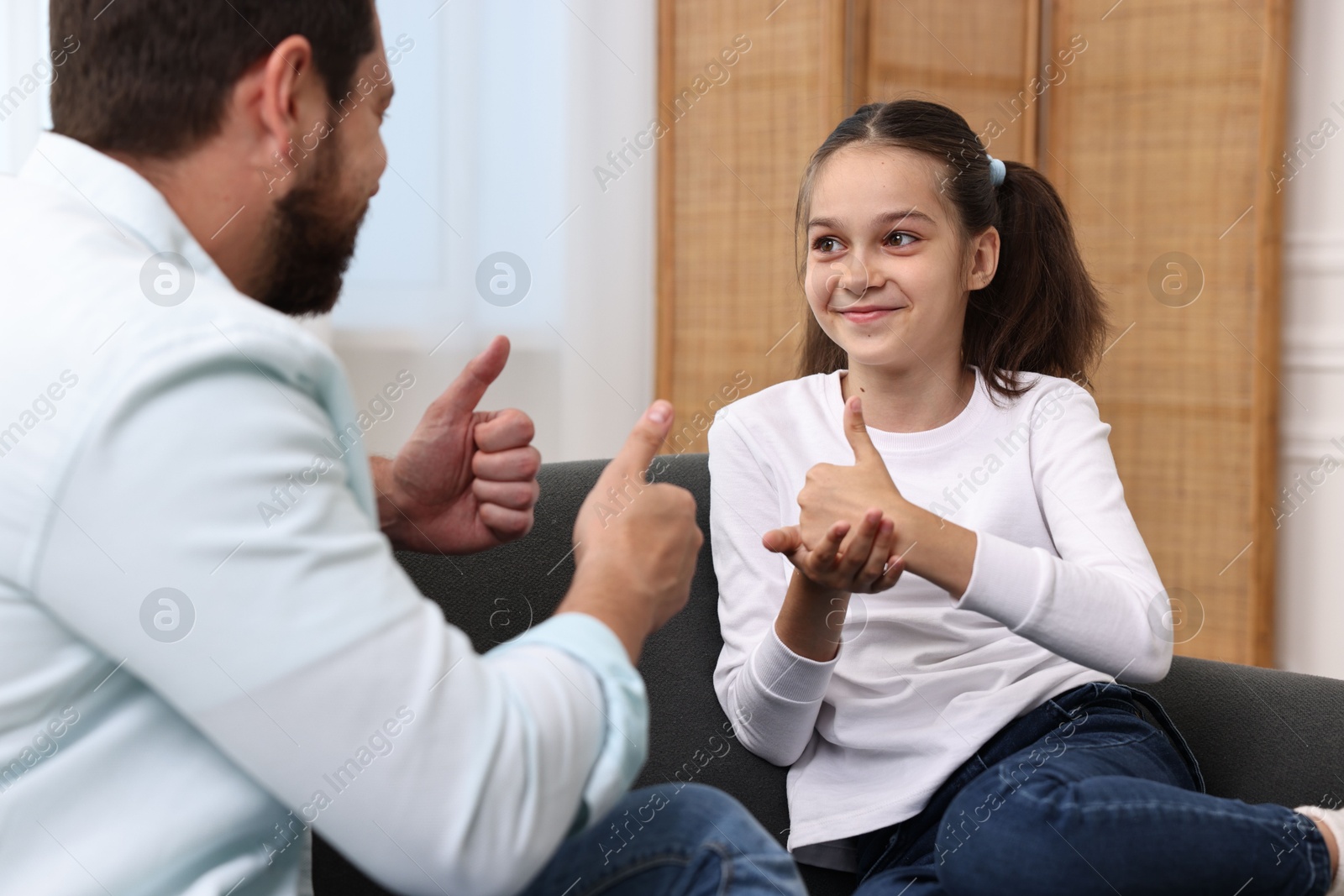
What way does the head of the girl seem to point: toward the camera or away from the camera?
toward the camera

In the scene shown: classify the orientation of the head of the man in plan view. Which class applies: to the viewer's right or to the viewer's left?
to the viewer's right

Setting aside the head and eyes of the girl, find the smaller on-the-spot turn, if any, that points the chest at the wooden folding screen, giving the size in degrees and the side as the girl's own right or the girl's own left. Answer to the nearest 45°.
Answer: approximately 135° to the girl's own right

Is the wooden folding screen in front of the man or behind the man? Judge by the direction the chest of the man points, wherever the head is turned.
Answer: in front

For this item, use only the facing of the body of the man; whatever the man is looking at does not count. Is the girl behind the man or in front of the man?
in front

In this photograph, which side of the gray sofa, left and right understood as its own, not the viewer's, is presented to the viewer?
front

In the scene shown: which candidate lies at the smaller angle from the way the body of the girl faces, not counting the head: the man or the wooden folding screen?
the man
